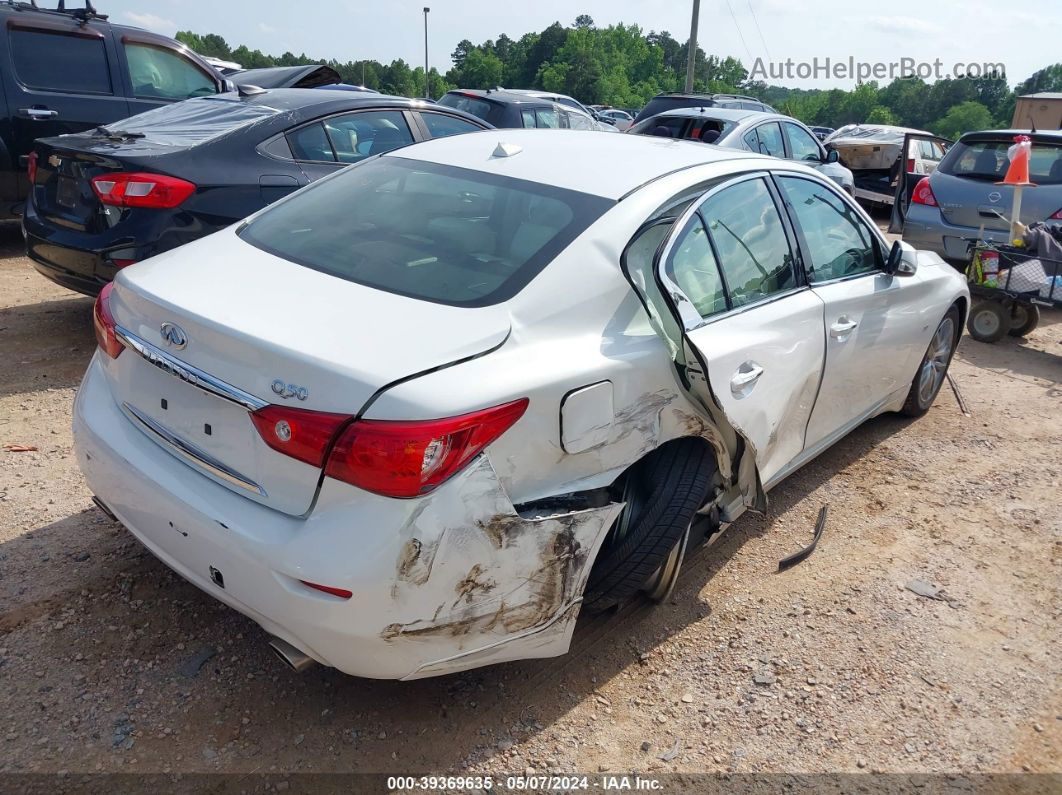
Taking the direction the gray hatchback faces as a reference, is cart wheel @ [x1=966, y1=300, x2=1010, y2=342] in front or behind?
behind

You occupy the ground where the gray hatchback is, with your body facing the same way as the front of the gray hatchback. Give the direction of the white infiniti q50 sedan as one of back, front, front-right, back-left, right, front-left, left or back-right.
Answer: back

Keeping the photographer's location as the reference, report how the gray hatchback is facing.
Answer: facing away from the viewer

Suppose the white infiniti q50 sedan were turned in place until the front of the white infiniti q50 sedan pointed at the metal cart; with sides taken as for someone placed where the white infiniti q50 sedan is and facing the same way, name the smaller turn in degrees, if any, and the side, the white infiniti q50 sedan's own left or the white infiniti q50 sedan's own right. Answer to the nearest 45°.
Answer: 0° — it already faces it

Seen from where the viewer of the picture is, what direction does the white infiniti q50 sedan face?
facing away from the viewer and to the right of the viewer

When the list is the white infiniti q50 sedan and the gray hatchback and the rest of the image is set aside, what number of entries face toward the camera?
0

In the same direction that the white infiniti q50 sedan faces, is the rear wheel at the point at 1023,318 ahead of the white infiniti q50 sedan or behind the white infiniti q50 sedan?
ahead

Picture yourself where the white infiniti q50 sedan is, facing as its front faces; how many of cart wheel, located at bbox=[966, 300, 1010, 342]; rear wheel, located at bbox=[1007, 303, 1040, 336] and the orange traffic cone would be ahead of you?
3

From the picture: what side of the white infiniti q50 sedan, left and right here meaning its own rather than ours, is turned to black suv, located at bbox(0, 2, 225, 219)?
left

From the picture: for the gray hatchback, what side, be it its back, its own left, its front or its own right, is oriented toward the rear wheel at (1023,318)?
back

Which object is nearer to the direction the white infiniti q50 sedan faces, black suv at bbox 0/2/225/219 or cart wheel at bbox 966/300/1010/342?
the cart wheel

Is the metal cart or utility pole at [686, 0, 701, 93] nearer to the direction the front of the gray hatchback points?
the utility pole

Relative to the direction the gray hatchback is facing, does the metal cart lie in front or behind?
behind
